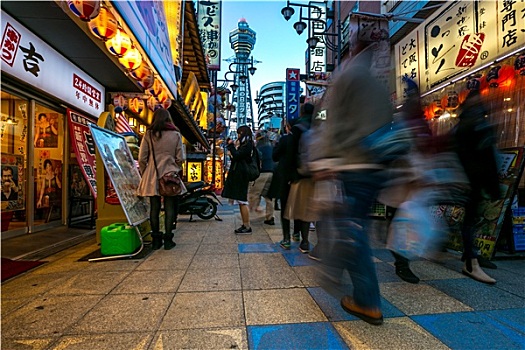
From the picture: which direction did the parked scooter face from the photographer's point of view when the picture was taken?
facing to the left of the viewer

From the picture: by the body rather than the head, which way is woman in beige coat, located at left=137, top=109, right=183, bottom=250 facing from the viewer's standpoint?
away from the camera

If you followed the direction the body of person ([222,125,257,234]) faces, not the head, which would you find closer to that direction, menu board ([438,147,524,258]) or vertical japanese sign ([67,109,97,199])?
the vertical japanese sign

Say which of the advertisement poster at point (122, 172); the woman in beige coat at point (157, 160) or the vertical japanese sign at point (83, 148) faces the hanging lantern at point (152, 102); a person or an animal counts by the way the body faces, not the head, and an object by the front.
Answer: the woman in beige coat

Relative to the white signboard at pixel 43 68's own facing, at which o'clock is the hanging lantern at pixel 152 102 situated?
The hanging lantern is roughly at 9 o'clock from the white signboard.

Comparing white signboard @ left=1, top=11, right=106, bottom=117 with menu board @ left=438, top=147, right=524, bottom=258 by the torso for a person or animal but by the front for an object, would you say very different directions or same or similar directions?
very different directions
